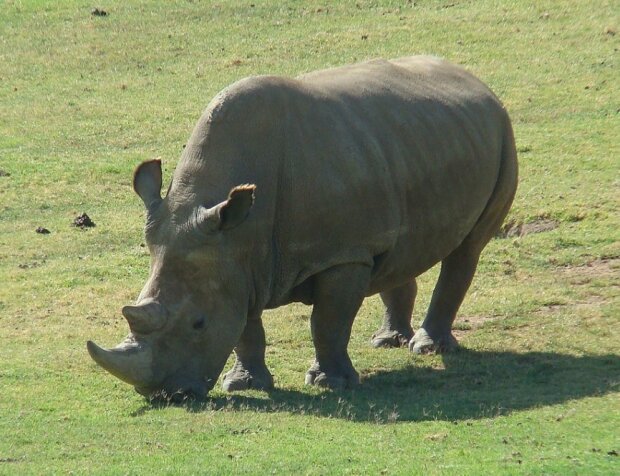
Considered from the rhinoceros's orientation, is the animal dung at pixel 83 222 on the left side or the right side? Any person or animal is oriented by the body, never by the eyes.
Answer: on its right

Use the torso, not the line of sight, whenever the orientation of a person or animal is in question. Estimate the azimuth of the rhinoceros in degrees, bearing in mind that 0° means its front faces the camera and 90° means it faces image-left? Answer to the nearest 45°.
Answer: approximately 45°
